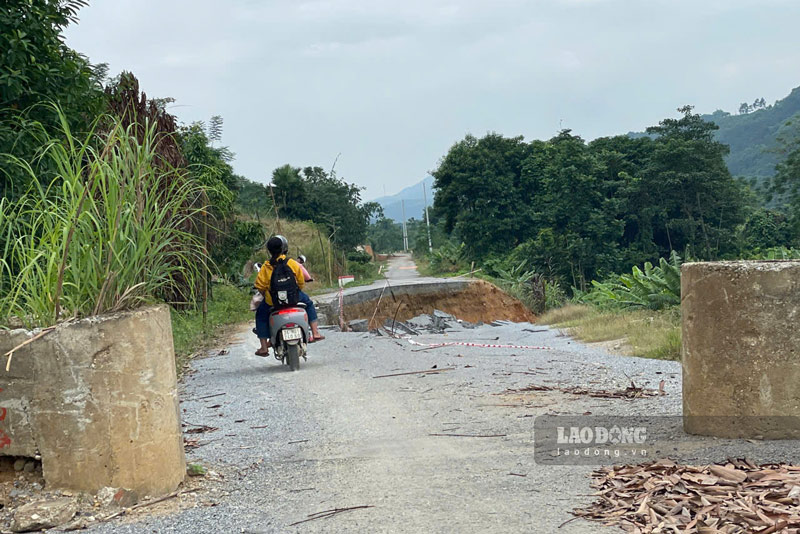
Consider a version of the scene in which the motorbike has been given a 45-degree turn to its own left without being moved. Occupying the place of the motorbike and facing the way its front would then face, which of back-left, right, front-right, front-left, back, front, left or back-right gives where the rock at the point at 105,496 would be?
back-left

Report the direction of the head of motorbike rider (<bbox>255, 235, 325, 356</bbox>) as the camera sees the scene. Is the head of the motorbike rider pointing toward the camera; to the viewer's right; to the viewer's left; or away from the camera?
away from the camera

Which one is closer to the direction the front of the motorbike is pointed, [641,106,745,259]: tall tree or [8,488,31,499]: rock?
the tall tree

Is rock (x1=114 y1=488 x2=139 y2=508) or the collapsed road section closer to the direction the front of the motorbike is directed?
the collapsed road section

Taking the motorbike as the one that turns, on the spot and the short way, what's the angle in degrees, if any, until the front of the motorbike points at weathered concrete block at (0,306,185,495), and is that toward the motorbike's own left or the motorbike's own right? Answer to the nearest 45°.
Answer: approximately 180°

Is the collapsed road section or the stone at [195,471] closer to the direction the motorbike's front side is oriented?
the collapsed road section

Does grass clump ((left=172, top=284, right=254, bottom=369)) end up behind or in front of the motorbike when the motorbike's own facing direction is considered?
in front

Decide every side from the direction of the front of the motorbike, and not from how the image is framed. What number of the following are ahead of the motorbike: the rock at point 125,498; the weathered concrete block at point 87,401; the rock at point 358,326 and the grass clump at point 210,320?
2

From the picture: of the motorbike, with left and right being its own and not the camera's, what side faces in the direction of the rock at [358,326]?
front

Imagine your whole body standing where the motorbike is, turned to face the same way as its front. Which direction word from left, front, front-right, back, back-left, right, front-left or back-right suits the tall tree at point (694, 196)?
front-right

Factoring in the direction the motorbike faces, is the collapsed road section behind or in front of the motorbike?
in front

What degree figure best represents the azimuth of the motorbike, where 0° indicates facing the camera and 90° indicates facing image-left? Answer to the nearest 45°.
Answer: approximately 180°

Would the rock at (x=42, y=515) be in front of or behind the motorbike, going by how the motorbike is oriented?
behind

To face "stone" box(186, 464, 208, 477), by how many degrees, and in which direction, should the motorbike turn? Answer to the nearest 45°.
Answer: approximately 180°
